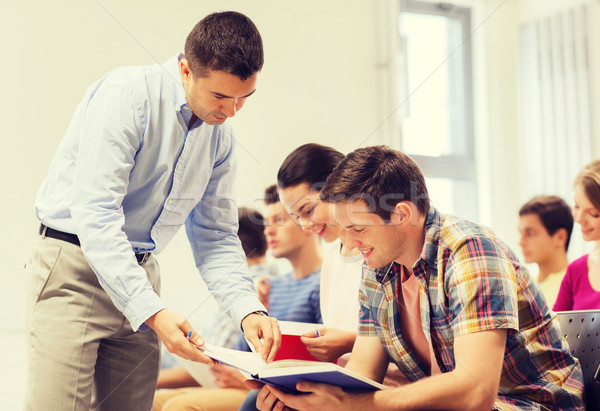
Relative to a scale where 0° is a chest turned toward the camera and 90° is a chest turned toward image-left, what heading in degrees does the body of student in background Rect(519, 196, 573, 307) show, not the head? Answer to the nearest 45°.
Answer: approximately 45°

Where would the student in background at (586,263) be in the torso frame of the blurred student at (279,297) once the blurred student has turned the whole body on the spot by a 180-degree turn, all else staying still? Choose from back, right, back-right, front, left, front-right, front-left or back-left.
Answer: front-right

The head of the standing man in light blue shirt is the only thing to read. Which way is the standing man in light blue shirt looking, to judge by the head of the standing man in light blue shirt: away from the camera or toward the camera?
toward the camera

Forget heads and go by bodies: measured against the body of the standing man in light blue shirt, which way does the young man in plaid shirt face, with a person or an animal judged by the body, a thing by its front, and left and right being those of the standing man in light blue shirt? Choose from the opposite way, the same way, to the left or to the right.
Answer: to the right

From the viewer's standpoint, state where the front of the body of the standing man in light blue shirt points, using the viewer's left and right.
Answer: facing the viewer and to the right of the viewer

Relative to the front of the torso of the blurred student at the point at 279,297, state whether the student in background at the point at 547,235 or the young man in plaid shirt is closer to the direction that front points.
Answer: the young man in plaid shirt

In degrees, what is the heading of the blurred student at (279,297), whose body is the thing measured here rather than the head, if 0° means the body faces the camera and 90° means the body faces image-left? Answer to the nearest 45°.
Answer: approximately 45°

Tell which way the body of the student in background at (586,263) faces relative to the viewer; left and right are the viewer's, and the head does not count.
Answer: facing the viewer and to the left of the viewer

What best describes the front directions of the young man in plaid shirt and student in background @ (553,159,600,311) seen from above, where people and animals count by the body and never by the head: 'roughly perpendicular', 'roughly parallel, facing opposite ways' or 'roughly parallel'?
roughly parallel

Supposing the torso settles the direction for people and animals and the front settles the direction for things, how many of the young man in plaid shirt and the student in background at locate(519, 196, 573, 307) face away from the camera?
0

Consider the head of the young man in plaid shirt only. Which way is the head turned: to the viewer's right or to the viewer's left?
to the viewer's left

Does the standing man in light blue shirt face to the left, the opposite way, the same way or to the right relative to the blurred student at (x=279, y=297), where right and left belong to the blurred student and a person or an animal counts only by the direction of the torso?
to the left

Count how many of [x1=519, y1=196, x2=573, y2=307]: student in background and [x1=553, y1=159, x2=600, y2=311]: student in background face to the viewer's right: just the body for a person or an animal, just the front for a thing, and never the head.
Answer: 0

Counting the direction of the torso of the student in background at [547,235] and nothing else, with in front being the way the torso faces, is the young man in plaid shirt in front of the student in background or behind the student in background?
in front

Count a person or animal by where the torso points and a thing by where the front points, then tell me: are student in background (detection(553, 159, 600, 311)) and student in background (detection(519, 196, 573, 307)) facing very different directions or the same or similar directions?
same or similar directions
